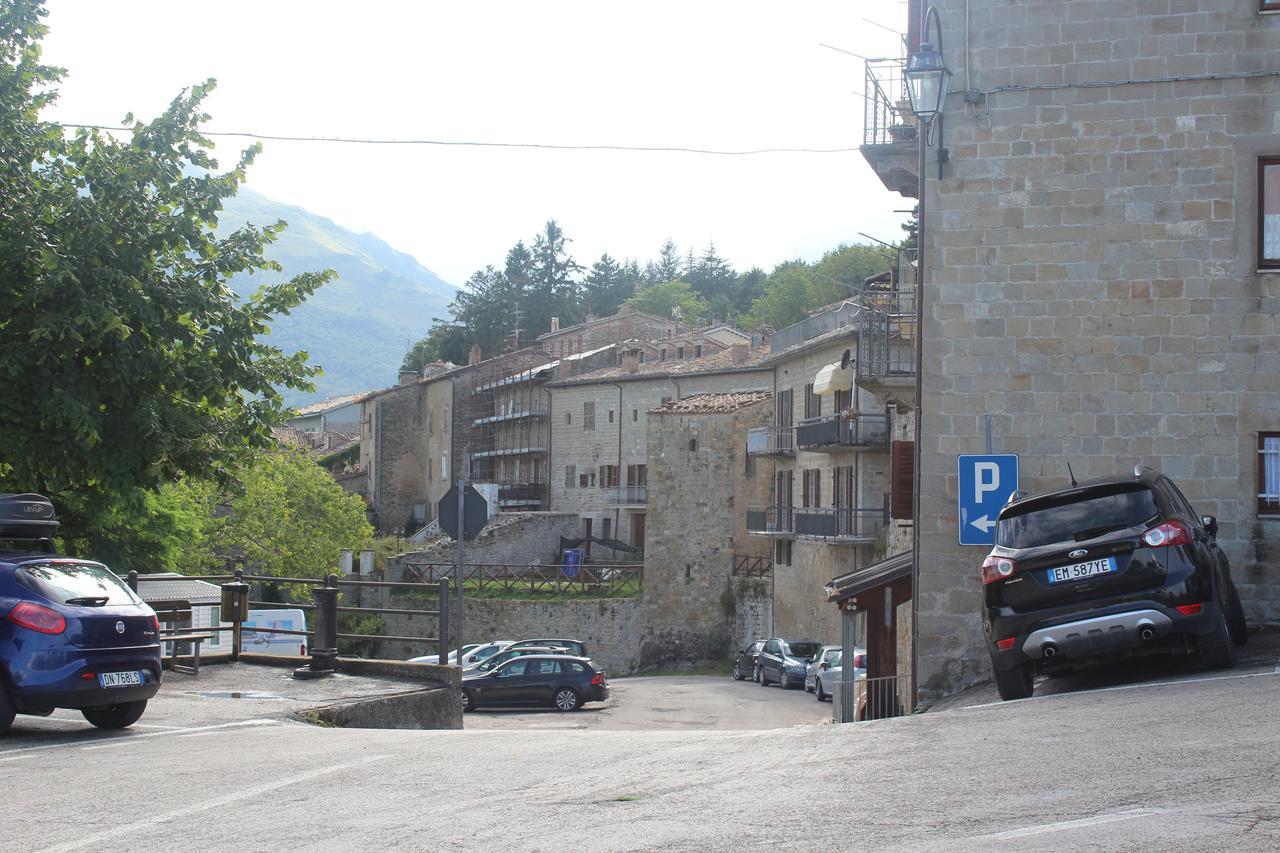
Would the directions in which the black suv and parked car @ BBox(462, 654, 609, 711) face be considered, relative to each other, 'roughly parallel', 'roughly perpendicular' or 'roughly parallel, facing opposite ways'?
roughly perpendicular

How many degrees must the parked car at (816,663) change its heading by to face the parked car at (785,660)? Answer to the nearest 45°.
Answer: approximately 135° to its right

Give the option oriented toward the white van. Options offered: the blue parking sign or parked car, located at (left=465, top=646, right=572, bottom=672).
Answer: the parked car

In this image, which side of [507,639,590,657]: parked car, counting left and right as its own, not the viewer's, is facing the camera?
left

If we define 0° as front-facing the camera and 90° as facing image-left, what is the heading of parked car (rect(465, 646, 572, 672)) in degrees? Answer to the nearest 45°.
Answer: approximately 90°

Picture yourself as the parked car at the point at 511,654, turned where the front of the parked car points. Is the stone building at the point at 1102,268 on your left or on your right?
on your left

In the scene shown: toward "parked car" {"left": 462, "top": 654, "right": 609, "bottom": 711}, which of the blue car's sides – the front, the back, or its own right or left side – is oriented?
right

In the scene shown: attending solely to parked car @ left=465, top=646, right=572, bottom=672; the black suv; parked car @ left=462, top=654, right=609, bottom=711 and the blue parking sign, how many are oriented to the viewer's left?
2

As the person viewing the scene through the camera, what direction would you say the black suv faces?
facing away from the viewer

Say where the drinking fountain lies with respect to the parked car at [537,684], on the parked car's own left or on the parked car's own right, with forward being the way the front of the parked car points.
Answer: on the parked car's own left

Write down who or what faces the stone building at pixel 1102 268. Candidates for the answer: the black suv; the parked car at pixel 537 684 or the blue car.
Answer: the black suv

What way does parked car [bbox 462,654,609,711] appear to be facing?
to the viewer's left

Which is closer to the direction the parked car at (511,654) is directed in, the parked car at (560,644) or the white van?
the white van

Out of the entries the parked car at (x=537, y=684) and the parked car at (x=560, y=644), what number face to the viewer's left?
2
